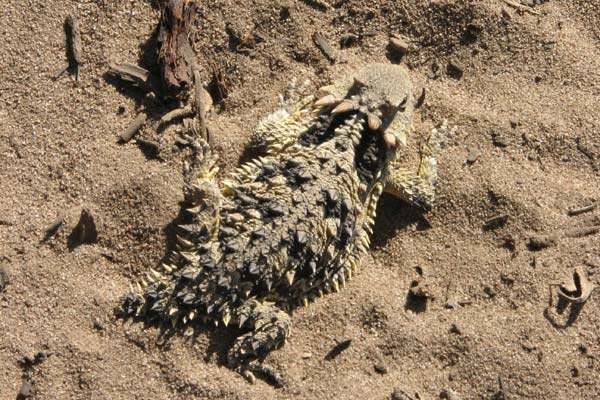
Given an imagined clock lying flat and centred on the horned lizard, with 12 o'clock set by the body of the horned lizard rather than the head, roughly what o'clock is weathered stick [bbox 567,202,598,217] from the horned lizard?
The weathered stick is roughly at 1 o'clock from the horned lizard.

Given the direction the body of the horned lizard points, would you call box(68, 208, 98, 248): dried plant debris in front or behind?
behind

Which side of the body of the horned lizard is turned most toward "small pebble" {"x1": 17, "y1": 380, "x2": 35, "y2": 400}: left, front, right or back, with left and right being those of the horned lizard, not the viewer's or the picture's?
back

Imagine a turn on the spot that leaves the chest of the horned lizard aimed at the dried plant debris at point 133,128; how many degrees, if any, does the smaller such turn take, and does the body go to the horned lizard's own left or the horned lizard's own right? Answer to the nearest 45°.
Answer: approximately 135° to the horned lizard's own left

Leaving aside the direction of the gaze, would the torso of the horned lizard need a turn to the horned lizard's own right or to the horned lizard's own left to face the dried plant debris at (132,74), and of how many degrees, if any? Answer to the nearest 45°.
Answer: approximately 90° to the horned lizard's own left

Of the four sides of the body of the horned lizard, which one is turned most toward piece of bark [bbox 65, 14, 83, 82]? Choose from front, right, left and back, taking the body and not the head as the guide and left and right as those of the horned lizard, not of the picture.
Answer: left

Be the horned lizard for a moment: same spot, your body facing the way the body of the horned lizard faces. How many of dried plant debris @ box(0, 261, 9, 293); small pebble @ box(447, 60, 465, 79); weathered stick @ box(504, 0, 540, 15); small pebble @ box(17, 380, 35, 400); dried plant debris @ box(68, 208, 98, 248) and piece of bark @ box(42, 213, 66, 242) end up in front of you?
2

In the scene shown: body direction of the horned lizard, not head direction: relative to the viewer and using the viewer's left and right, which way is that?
facing away from the viewer and to the right of the viewer

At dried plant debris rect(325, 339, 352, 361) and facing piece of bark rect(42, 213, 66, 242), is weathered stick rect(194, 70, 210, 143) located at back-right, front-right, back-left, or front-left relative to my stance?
front-right

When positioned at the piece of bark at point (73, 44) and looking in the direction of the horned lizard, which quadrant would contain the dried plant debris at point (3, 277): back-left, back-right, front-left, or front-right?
front-right

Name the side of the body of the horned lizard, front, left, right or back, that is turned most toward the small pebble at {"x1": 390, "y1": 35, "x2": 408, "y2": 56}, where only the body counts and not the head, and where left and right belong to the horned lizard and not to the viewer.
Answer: front

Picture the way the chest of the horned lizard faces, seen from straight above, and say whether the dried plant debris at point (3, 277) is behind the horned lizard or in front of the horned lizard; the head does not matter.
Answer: behind

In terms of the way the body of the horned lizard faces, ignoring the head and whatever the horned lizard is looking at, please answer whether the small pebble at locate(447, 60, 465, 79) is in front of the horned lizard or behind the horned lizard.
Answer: in front

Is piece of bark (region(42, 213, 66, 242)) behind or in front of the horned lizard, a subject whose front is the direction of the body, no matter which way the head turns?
behind

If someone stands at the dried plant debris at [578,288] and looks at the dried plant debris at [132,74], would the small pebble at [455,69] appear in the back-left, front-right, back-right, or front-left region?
front-right

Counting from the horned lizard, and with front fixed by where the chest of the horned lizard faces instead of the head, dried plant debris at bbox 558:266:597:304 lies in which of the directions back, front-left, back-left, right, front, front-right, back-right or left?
front-right
